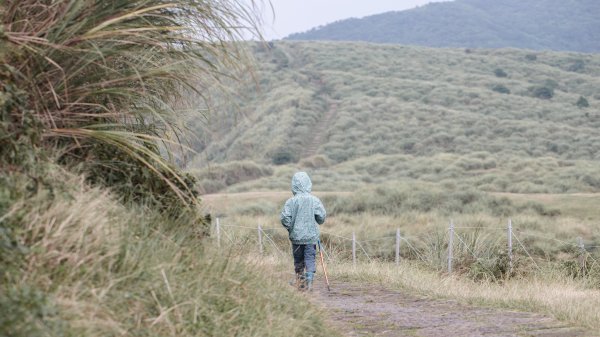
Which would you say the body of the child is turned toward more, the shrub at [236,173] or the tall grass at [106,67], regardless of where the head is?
the shrub

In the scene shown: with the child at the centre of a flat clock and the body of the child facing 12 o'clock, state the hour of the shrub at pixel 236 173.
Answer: The shrub is roughly at 12 o'clock from the child.

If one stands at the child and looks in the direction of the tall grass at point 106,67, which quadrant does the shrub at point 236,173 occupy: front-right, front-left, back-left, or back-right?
back-right

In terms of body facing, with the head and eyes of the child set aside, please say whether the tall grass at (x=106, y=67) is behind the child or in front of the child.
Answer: behind

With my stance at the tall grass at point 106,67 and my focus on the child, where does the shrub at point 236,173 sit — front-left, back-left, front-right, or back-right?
front-left

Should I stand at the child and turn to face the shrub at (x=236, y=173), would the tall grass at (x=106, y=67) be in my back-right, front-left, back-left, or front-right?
back-left

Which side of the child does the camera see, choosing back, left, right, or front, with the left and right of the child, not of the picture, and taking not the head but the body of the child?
back
